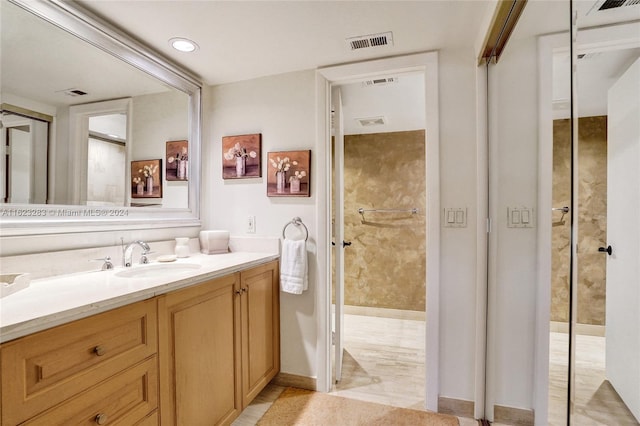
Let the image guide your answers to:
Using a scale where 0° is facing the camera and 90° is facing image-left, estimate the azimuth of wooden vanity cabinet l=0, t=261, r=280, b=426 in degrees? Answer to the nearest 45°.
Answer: approximately 315°

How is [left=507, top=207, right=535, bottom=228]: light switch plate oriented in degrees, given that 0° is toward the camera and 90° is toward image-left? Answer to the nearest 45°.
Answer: approximately 0°

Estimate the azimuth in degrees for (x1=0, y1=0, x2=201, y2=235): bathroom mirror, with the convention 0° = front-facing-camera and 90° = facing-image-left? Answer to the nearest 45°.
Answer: approximately 315°

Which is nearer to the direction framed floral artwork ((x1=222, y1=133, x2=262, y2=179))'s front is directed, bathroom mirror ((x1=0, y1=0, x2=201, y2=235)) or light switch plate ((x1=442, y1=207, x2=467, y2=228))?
the bathroom mirror

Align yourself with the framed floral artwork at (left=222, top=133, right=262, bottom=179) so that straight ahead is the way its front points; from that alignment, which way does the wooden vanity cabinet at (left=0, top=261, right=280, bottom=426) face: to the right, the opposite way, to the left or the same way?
to the left

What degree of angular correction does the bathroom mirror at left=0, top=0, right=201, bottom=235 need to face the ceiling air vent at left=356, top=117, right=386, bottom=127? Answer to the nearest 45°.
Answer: approximately 45° to its left

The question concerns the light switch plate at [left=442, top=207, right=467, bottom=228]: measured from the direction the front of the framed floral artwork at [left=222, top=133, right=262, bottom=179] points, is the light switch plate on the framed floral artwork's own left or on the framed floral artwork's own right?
on the framed floral artwork's own left

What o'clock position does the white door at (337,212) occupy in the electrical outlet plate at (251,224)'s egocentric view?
The white door is roughly at 8 o'clock from the electrical outlet plate.

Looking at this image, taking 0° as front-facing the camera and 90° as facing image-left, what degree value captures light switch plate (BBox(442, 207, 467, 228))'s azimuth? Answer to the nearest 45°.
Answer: approximately 0°

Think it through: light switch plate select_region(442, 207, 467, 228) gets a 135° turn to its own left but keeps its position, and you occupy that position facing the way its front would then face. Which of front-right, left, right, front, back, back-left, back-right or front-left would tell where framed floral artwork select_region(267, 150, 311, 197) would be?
back-left

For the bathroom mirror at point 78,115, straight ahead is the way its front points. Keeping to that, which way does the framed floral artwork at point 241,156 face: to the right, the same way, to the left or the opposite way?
to the right

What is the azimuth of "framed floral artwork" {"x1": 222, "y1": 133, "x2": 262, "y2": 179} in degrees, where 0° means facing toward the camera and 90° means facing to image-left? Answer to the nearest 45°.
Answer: approximately 45°
